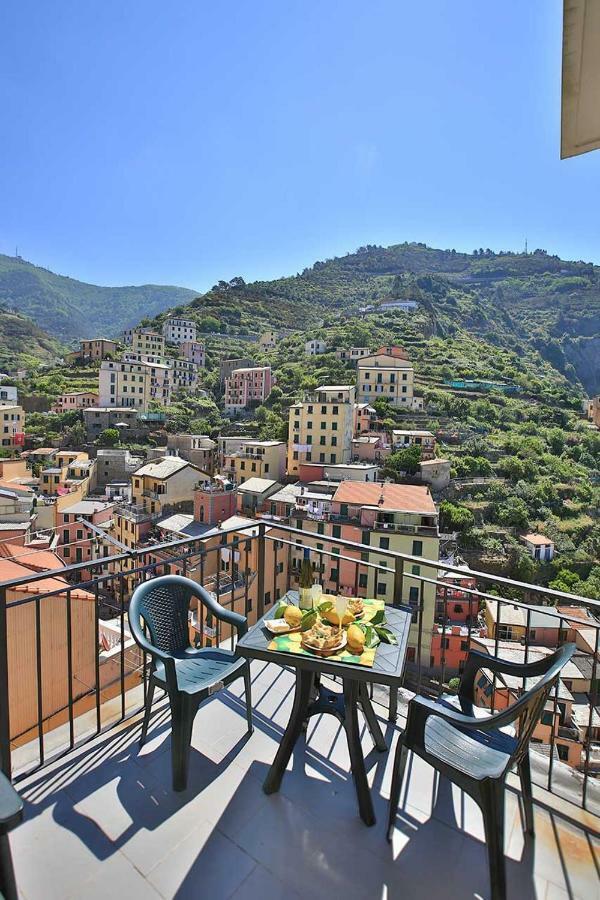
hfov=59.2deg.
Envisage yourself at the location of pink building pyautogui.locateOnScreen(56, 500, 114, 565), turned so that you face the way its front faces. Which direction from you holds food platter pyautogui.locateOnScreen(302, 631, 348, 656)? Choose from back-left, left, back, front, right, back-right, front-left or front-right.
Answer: front

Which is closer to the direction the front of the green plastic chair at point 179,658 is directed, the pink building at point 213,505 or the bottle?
the bottle

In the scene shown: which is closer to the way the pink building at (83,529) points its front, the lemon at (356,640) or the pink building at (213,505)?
the lemon

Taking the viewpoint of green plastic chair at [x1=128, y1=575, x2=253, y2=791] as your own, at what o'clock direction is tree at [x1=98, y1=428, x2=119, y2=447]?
The tree is roughly at 7 o'clock from the green plastic chair.

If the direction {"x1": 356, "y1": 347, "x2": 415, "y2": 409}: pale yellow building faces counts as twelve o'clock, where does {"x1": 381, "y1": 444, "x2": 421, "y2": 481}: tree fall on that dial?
The tree is roughly at 12 o'clock from the pale yellow building.

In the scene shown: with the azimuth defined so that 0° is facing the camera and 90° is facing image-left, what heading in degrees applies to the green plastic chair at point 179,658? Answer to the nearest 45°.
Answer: approximately 315°

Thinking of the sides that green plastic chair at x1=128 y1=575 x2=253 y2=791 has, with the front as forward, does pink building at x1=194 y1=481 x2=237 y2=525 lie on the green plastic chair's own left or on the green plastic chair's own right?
on the green plastic chair's own left

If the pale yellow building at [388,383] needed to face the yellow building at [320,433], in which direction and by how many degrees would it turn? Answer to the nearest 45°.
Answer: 0° — it already faces it

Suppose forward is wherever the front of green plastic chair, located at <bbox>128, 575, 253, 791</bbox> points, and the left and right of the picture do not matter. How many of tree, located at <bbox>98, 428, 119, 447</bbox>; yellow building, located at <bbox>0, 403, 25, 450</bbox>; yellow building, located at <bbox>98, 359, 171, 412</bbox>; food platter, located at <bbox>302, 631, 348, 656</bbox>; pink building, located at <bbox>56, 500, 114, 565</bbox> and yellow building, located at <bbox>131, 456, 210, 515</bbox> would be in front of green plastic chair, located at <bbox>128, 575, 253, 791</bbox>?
1

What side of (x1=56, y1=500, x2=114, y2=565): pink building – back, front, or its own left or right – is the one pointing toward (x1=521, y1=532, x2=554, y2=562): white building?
left

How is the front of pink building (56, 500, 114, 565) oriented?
toward the camera

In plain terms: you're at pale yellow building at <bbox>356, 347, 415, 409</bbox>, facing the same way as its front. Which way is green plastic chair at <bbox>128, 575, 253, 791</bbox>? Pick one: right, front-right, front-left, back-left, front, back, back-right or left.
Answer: front

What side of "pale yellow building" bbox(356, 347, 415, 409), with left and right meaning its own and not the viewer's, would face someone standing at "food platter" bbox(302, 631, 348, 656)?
front

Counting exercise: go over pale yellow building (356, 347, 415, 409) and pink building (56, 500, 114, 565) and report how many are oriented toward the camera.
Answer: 2

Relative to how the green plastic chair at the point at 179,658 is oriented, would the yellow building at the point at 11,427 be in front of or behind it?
behind

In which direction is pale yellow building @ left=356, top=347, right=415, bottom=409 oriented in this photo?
toward the camera

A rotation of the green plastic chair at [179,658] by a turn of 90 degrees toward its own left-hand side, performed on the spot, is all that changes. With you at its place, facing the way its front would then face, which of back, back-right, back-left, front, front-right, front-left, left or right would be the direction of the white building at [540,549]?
front
